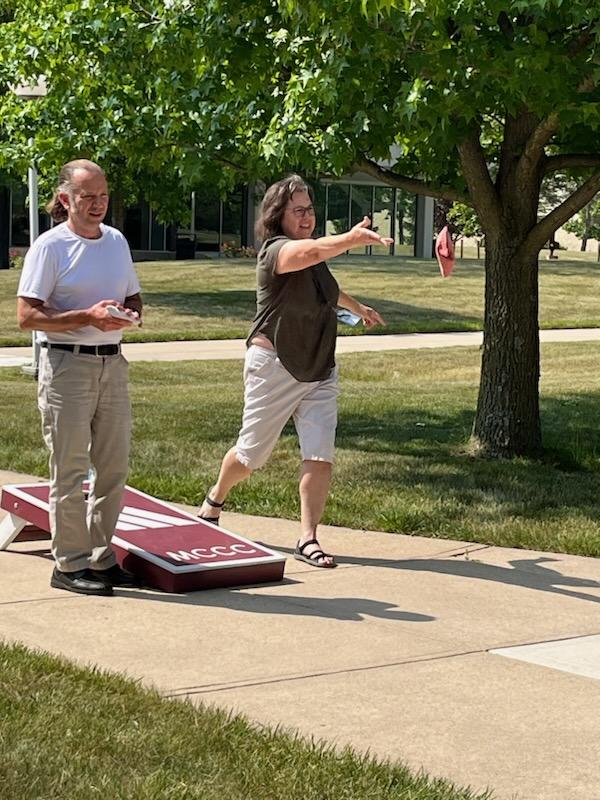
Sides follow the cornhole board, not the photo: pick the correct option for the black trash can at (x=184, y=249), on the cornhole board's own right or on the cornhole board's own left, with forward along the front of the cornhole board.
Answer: on the cornhole board's own left

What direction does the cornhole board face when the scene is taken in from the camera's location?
facing the viewer and to the right of the viewer

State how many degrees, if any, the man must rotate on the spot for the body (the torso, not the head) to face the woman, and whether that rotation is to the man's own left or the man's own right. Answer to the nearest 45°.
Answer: approximately 90° to the man's own left

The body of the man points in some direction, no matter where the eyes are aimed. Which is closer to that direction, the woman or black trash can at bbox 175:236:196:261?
the woman

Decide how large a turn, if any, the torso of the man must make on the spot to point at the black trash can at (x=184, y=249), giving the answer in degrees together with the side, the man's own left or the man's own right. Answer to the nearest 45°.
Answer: approximately 135° to the man's own left

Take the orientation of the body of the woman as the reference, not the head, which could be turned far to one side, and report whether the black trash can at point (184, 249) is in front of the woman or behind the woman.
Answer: behind

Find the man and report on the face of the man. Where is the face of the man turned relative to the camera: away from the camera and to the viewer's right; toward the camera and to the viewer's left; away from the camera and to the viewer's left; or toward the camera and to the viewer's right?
toward the camera and to the viewer's right
